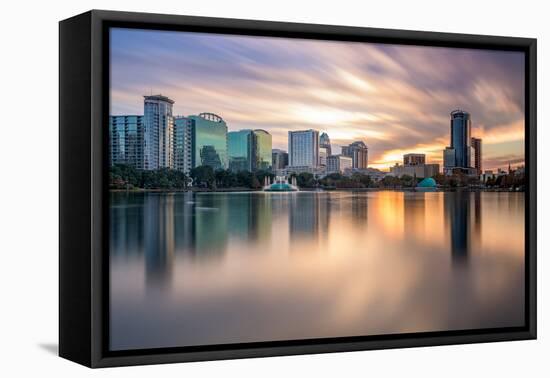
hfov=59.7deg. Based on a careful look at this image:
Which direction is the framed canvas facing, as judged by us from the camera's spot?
facing the viewer and to the right of the viewer
